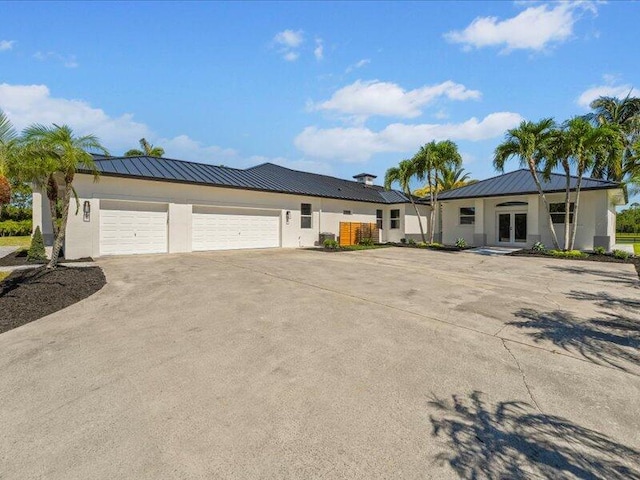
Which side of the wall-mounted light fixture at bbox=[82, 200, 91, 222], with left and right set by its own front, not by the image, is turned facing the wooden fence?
left

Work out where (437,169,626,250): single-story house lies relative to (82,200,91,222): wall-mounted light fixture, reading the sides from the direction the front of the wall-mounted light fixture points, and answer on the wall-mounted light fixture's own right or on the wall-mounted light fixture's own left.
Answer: on the wall-mounted light fixture's own left

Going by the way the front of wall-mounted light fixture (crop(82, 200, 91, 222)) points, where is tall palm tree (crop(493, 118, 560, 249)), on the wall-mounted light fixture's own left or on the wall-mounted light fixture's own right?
on the wall-mounted light fixture's own left

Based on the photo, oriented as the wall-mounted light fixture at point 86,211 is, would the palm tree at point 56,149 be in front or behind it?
in front

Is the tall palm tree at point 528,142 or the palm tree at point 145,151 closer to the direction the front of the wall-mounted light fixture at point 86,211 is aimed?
the tall palm tree

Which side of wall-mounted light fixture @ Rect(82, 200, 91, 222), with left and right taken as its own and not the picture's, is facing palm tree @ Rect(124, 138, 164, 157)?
back

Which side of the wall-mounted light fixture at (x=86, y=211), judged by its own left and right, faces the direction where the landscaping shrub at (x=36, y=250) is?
right

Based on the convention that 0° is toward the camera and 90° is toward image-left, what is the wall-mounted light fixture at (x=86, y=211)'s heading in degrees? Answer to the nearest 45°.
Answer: approximately 0°

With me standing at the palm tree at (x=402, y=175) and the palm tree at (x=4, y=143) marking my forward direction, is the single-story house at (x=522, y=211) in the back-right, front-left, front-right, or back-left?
back-left
